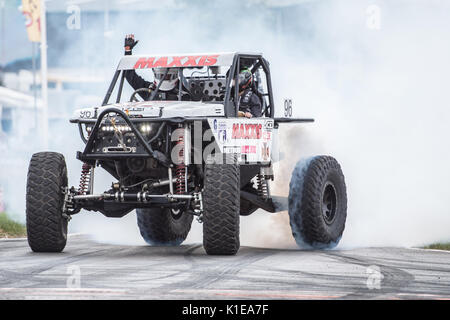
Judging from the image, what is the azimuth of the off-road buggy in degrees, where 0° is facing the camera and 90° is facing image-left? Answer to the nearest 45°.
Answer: approximately 45°
